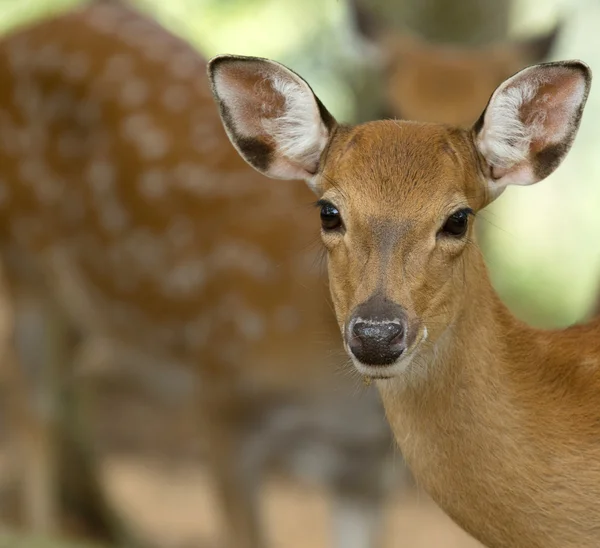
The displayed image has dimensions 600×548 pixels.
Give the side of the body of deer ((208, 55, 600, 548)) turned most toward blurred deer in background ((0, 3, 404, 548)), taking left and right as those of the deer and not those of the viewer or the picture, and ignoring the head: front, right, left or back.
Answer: right

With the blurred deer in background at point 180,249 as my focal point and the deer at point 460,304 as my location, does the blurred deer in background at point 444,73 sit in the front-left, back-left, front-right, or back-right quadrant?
front-right

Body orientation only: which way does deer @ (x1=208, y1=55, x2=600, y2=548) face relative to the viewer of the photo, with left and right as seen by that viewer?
facing the viewer and to the left of the viewer

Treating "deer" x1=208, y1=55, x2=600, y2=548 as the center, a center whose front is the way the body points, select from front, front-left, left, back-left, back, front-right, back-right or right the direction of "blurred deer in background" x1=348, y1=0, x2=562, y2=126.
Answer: back-right

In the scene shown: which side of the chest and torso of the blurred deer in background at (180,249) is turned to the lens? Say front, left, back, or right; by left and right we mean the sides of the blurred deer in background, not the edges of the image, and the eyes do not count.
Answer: right

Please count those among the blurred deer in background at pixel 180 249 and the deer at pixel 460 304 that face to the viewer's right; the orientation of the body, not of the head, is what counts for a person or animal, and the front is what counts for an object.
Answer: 1
